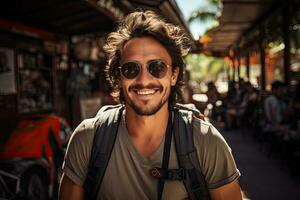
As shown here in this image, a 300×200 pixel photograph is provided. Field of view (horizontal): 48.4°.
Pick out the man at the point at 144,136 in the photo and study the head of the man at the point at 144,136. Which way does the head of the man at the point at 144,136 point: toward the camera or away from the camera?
toward the camera

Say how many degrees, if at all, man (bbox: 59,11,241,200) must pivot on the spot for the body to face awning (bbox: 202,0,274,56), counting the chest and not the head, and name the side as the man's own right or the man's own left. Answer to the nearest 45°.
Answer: approximately 180°

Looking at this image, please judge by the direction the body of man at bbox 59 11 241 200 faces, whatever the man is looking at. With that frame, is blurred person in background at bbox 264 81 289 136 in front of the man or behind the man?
behind

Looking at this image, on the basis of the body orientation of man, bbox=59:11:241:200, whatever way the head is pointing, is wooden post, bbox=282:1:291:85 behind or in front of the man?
behind

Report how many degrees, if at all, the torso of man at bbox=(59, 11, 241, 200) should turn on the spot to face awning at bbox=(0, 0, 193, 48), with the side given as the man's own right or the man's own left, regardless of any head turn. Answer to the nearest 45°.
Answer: approximately 180°

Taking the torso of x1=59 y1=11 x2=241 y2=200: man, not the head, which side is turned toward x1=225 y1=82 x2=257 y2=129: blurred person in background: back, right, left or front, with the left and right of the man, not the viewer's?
back

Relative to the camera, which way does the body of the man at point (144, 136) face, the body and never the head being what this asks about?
toward the camera

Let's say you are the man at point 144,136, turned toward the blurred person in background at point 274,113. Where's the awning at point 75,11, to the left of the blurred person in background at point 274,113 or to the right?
left
